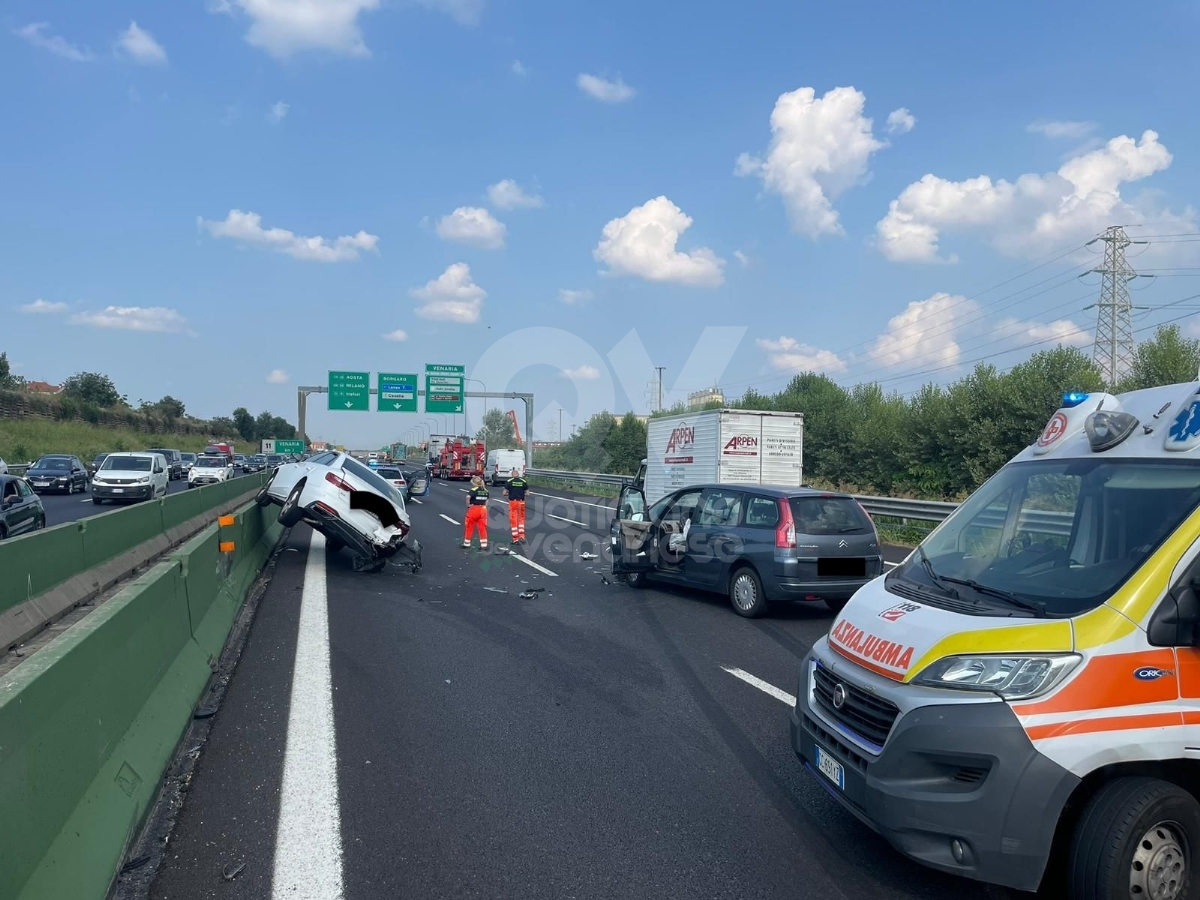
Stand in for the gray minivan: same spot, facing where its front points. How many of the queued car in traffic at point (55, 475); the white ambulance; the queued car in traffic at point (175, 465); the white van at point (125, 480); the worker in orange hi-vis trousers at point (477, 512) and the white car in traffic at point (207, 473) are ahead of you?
5

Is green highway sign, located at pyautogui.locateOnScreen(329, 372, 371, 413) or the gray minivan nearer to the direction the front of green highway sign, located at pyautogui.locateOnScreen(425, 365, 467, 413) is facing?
the gray minivan

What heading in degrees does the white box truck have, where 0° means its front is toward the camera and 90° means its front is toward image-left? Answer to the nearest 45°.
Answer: approximately 135°

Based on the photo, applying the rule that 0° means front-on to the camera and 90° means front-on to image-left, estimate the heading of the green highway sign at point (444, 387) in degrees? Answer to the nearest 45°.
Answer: approximately 0°

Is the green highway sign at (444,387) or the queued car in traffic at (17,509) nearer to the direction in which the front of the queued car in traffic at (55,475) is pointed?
the queued car in traffic

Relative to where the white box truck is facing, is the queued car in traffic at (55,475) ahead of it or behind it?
ahead

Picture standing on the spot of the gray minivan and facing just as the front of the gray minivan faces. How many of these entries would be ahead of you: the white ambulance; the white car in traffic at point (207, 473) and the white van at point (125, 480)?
2

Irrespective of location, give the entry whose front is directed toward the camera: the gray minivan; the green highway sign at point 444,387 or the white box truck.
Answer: the green highway sign

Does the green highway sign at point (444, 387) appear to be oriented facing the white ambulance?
yes

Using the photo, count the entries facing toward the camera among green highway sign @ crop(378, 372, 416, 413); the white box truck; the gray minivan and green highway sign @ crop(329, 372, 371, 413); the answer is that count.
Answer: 2
